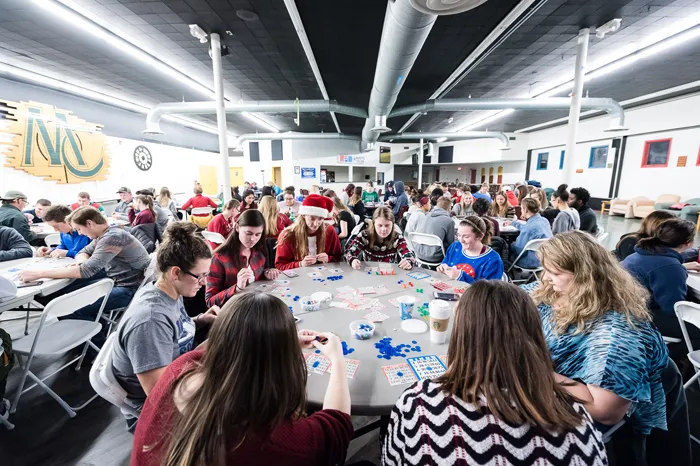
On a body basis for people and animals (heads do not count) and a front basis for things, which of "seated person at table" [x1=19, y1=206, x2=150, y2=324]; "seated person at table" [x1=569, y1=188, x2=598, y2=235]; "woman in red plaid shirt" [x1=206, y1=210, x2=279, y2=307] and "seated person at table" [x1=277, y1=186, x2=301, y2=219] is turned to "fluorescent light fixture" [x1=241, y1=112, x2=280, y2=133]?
"seated person at table" [x1=569, y1=188, x2=598, y2=235]

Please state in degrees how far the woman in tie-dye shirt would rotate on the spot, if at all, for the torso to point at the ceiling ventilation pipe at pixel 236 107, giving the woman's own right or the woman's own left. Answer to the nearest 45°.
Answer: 0° — they already face it

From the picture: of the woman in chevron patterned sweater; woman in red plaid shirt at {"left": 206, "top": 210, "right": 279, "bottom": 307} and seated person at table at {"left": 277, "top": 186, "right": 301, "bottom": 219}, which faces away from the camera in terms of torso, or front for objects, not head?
the woman in chevron patterned sweater

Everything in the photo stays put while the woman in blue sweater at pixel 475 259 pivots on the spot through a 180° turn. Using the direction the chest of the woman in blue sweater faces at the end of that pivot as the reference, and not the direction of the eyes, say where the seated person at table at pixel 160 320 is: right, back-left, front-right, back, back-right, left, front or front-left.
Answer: back

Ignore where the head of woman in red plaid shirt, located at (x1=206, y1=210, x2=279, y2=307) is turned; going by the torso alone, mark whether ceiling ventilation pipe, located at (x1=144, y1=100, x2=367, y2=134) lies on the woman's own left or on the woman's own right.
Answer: on the woman's own left

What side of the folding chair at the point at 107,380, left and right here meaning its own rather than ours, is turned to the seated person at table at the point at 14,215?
left

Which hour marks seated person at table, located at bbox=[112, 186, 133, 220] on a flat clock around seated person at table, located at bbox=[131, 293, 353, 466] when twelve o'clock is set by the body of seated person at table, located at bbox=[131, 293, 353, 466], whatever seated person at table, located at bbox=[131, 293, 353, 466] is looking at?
seated person at table, located at bbox=[112, 186, 133, 220] is roughly at 10 o'clock from seated person at table, located at bbox=[131, 293, 353, 466].

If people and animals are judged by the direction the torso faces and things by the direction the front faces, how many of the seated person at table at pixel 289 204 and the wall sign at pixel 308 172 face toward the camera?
2

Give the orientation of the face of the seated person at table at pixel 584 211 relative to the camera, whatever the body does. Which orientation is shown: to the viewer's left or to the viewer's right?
to the viewer's left

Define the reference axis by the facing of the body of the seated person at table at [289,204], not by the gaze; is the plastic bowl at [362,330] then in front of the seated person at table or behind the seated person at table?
in front

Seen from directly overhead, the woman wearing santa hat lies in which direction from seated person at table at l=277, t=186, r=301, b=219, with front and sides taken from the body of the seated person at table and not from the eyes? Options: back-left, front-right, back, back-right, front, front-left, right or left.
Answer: front

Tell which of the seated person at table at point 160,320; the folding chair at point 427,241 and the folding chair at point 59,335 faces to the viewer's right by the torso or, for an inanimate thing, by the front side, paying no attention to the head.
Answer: the seated person at table

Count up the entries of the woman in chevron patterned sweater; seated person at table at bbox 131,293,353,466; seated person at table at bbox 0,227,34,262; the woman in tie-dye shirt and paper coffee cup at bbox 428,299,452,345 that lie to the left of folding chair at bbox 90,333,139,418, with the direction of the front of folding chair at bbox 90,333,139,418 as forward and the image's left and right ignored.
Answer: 1

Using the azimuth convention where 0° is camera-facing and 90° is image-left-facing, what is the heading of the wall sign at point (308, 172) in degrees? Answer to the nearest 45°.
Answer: approximately 0°

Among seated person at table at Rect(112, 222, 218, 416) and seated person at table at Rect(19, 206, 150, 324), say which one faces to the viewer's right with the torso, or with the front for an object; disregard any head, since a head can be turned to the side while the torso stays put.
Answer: seated person at table at Rect(112, 222, 218, 416)

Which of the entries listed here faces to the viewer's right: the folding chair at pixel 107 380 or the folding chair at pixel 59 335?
the folding chair at pixel 107 380

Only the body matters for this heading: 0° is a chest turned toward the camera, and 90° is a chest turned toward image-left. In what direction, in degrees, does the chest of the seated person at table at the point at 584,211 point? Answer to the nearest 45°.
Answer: approximately 90°

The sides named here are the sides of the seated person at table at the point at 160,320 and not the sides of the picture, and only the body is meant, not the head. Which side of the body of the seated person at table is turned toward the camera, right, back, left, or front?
right
